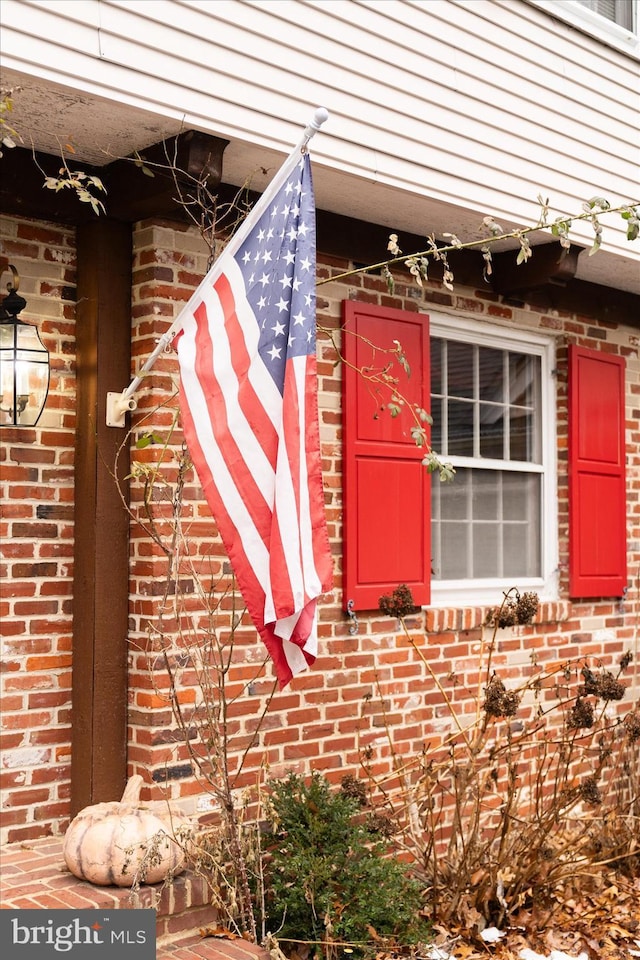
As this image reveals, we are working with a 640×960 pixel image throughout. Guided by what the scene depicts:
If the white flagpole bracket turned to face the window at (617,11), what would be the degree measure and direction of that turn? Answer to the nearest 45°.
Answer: approximately 90° to its left

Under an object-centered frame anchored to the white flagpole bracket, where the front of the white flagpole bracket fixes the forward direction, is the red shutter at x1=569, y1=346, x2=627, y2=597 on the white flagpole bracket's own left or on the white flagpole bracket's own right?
on the white flagpole bracket's own left

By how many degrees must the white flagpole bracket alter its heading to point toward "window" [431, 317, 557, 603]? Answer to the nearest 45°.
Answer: approximately 90° to its left
